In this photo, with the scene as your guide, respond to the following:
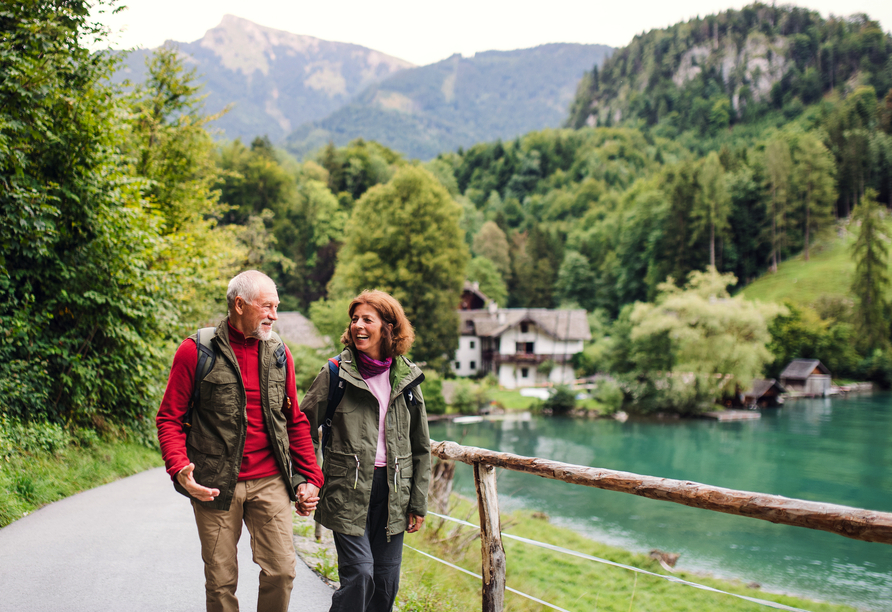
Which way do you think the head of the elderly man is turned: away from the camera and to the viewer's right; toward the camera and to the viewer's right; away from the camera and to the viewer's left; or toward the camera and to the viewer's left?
toward the camera and to the viewer's right

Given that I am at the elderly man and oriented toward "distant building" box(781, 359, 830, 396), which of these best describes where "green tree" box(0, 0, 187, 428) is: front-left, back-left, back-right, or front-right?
front-left

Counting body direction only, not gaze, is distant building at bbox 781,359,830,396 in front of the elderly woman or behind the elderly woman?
behind

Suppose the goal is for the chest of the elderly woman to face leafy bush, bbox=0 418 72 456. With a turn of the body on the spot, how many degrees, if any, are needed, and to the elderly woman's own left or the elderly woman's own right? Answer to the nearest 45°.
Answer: approximately 135° to the elderly woman's own right

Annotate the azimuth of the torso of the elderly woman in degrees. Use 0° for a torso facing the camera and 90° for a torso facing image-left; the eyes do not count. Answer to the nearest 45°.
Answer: approximately 0°

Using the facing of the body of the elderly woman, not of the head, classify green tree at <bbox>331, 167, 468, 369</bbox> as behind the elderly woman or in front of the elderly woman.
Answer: behind

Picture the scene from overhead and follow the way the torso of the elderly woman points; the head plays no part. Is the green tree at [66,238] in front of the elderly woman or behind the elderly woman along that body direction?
behind
